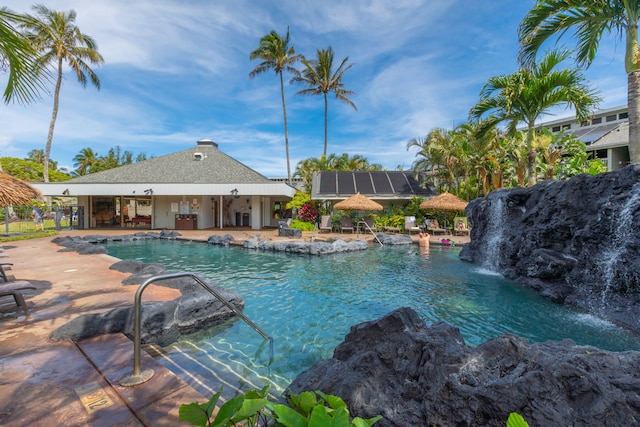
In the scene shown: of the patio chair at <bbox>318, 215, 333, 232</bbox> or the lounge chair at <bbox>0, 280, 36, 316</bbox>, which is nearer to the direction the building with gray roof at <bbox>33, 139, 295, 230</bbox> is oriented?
the lounge chair

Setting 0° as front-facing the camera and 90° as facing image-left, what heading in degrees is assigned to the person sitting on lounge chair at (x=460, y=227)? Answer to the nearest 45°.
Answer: approximately 0°

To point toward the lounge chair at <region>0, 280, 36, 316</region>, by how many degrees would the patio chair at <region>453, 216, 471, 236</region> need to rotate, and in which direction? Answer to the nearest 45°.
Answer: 0° — it already faces it

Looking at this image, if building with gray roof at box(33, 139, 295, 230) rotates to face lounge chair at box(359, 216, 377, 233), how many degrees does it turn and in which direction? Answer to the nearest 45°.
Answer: approximately 45° to its left

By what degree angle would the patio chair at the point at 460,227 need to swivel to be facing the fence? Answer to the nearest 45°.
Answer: approximately 90° to its right

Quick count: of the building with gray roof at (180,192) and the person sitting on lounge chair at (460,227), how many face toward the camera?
2

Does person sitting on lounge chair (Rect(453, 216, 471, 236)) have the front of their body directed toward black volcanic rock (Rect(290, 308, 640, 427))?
yes

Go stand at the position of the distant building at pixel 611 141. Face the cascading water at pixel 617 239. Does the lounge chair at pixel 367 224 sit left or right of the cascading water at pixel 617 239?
right
